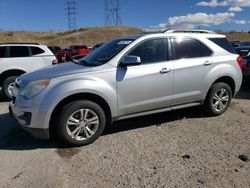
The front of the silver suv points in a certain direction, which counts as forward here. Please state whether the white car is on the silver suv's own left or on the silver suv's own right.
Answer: on the silver suv's own right

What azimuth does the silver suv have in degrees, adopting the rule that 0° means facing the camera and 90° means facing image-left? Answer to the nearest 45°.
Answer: approximately 45°
